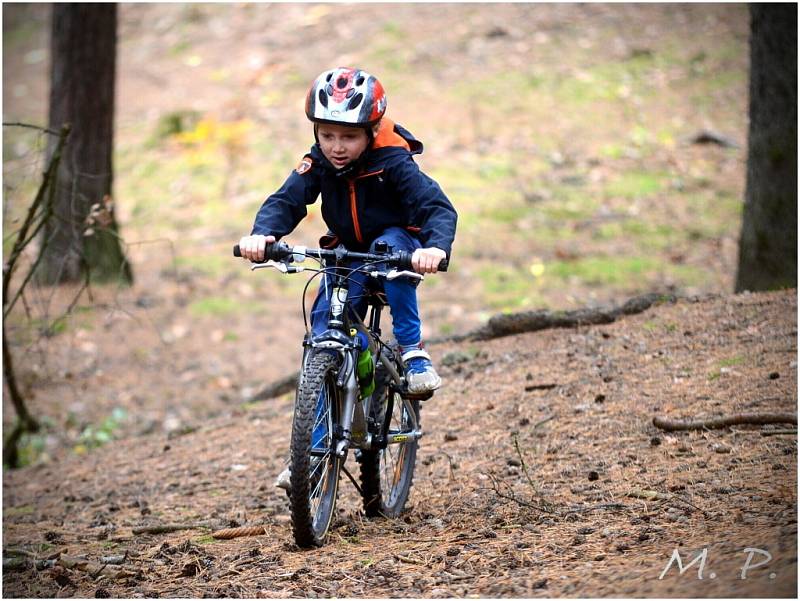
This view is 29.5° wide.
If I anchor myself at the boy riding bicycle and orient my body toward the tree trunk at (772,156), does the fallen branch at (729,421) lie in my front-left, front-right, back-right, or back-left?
front-right

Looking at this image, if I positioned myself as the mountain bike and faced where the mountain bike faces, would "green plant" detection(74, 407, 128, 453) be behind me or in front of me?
behind

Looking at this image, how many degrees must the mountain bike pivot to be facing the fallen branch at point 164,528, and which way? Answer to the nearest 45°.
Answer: approximately 135° to its right

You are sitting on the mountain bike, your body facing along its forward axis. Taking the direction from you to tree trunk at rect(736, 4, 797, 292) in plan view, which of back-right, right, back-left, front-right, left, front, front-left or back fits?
back-left

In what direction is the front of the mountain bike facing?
toward the camera

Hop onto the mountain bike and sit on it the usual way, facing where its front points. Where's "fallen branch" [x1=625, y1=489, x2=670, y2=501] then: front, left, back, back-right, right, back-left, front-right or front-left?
left

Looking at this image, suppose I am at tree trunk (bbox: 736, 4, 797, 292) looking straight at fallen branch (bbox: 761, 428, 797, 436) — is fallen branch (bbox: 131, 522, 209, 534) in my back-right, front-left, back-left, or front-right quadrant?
front-right

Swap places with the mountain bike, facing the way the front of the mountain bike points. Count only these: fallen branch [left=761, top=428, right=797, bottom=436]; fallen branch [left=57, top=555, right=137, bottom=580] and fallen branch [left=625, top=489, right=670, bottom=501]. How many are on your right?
1
